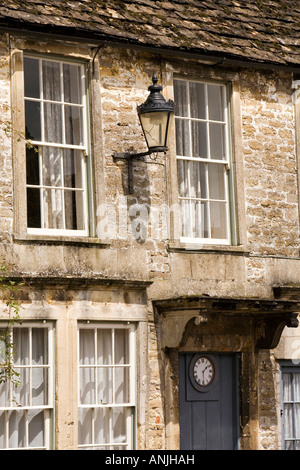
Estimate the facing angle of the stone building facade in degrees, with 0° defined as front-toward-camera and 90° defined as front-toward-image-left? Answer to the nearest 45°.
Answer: approximately 315°
